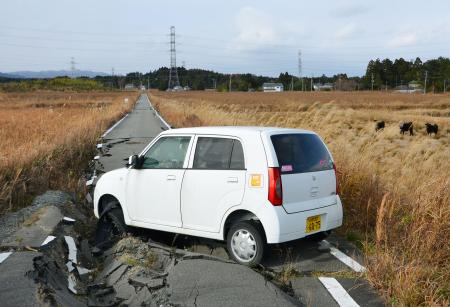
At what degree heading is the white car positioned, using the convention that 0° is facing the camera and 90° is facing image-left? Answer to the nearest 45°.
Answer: approximately 135°

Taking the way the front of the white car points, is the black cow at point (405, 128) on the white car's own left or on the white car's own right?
on the white car's own right
